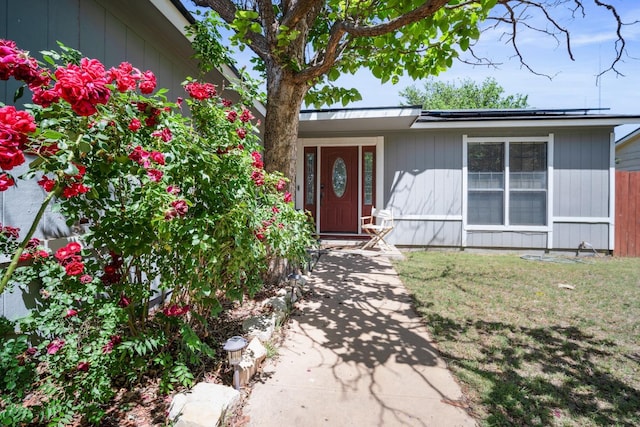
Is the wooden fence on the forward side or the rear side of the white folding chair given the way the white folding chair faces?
on the rear side

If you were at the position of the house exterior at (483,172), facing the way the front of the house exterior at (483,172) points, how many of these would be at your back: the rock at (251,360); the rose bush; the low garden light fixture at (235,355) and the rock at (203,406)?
0

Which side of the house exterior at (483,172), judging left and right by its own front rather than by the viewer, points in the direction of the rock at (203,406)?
front

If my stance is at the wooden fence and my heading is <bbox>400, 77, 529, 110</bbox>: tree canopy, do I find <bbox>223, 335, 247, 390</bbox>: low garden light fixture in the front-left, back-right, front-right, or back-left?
back-left

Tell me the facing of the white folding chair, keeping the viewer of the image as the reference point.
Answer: facing the viewer and to the left of the viewer

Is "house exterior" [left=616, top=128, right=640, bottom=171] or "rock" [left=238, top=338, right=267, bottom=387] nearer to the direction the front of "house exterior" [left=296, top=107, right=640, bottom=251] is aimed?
the rock

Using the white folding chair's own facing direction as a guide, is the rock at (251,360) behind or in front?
in front

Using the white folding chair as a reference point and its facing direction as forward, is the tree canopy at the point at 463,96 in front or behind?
behind

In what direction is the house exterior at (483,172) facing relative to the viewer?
toward the camera

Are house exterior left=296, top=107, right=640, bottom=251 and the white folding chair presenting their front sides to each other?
no

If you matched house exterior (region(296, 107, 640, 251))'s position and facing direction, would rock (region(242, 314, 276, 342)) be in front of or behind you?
in front

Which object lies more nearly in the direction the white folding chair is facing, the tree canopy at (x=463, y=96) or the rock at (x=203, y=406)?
the rock

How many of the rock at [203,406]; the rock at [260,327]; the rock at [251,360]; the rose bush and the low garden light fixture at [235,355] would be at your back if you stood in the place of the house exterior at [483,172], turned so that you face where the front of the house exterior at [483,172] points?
0

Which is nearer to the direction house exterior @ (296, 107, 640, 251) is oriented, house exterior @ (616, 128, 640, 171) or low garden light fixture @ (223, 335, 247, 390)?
the low garden light fixture

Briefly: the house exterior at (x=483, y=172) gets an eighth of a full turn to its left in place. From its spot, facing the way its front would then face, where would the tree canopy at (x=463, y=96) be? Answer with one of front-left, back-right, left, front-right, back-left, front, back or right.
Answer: back-left
